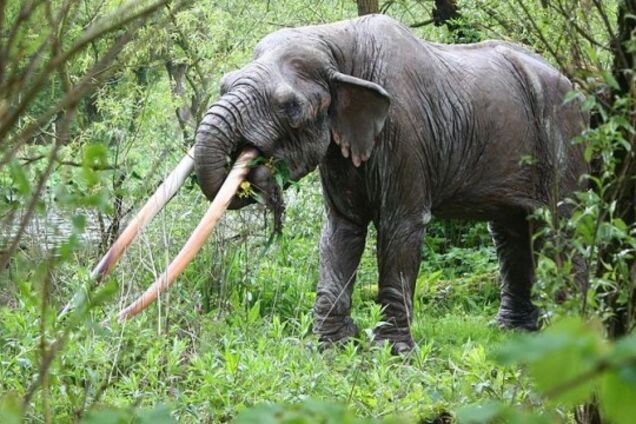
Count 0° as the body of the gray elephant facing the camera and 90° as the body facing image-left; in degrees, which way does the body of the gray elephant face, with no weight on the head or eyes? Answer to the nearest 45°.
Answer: approximately 45°

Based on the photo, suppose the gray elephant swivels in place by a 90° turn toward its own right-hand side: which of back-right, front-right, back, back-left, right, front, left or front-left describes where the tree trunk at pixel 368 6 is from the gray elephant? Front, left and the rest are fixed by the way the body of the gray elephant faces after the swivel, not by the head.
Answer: front-right
